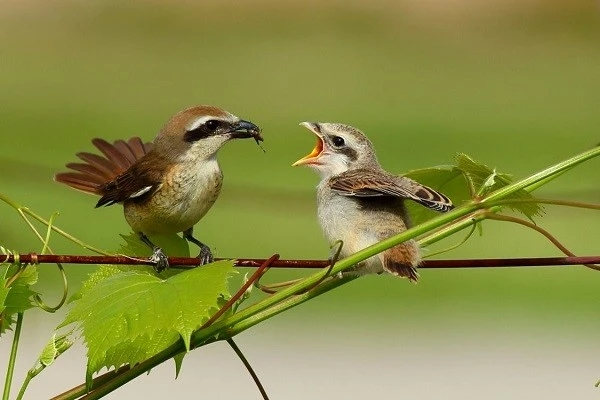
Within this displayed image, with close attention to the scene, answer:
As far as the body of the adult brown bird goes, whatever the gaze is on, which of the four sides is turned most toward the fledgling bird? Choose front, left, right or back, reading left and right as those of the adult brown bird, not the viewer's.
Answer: front

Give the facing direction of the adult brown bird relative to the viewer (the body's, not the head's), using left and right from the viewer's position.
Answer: facing the viewer and to the right of the viewer

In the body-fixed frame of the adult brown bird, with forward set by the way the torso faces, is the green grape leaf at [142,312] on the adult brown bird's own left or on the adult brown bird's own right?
on the adult brown bird's own right

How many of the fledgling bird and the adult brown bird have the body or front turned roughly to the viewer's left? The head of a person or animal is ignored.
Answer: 1

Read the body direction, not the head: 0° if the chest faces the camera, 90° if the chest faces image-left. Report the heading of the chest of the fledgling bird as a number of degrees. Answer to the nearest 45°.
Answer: approximately 90°

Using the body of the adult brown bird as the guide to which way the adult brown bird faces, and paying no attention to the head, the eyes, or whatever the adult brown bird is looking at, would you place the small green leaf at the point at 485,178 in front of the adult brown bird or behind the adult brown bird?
in front

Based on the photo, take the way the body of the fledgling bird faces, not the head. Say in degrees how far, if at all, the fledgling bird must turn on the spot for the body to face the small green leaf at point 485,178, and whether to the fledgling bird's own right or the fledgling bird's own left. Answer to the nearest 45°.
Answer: approximately 135° to the fledgling bird's own left

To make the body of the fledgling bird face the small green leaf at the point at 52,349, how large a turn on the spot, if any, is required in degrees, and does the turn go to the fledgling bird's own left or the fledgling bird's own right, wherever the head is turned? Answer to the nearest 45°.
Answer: approximately 45° to the fledgling bird's own left
